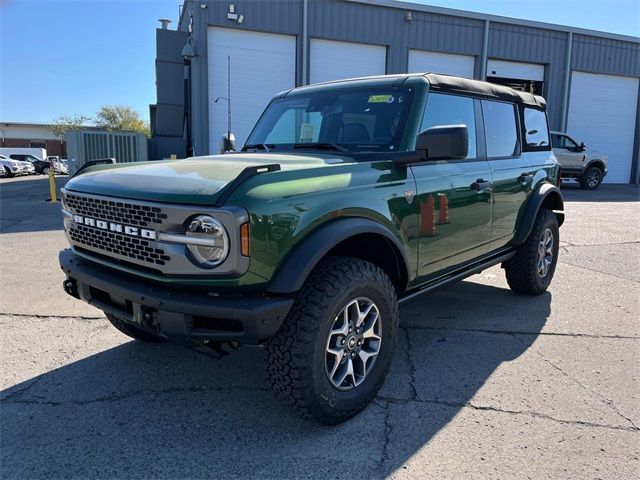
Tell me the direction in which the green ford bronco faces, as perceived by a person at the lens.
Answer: facing the viewer and to the left of the viewer

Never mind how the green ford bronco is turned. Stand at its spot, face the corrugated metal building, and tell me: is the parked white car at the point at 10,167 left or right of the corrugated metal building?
left

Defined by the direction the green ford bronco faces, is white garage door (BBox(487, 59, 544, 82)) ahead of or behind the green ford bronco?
behind

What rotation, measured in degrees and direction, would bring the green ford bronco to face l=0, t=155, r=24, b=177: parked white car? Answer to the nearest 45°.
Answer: approximately 90° to its right

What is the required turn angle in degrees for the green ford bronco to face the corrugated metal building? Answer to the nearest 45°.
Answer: approximately 135° to its right

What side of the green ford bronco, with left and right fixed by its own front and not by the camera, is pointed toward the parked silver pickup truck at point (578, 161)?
back

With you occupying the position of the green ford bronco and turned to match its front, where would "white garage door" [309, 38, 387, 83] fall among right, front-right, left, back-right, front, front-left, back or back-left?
back-right
